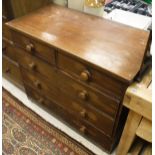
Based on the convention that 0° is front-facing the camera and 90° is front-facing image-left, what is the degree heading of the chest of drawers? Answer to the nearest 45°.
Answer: approximately 45°
